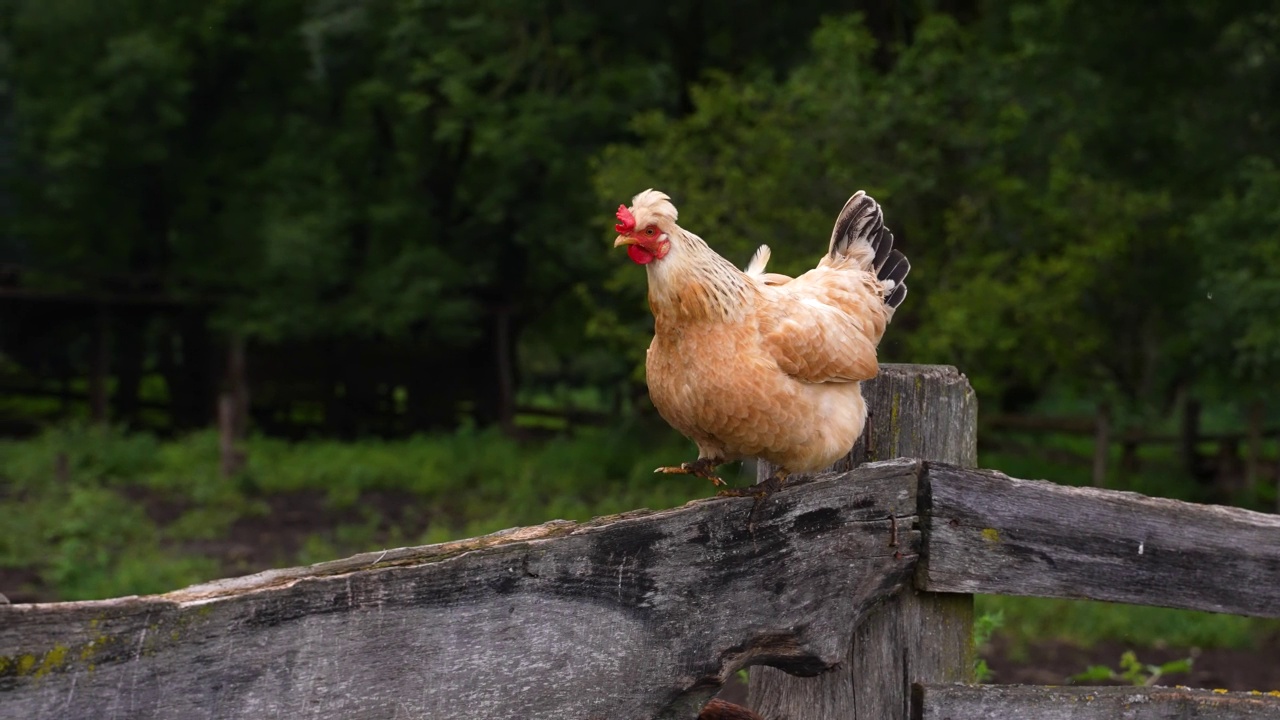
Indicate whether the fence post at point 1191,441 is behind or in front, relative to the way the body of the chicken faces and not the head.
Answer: behind

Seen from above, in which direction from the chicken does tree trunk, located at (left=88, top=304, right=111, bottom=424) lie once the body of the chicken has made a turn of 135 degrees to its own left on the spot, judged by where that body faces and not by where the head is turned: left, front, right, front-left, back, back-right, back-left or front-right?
back-left

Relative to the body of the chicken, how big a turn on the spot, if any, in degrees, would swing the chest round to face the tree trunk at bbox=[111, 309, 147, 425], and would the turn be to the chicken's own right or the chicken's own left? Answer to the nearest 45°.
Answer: approximately 90° to the chicken's own right

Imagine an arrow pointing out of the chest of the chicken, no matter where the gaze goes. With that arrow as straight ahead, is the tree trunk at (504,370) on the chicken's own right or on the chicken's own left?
on the chicken's own right

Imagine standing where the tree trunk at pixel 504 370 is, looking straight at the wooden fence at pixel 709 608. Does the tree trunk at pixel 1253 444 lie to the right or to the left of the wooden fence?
left

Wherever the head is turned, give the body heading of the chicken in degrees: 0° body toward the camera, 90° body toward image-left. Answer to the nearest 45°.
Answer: approximately 45°

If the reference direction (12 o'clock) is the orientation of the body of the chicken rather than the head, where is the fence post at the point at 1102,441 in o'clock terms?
The fence post is roughly at 5 o'clock from the chicken.

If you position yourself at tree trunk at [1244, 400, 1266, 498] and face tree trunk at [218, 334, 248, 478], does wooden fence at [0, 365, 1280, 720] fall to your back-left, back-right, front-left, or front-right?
front-left

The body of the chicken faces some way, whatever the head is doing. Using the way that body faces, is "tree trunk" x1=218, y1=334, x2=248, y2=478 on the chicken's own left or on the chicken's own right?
on the chicken's own right
